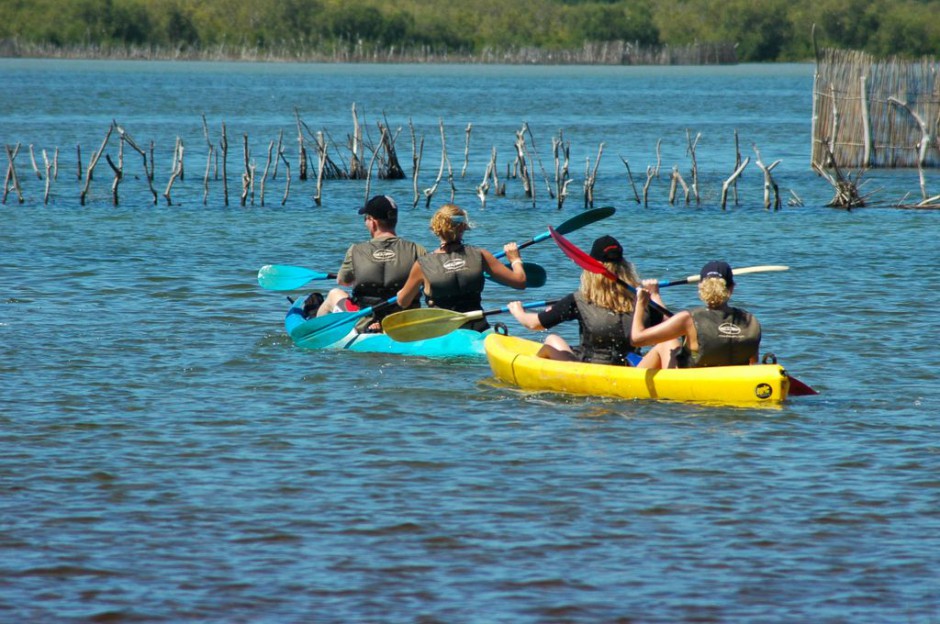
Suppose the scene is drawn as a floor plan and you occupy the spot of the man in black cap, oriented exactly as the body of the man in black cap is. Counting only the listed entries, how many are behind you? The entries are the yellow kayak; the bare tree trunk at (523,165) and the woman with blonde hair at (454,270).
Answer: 2

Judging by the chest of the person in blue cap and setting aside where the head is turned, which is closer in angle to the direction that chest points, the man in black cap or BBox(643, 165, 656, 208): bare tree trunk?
the man in black cap

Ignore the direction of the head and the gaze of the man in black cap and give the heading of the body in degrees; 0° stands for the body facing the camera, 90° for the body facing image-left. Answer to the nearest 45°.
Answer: approximately 135°

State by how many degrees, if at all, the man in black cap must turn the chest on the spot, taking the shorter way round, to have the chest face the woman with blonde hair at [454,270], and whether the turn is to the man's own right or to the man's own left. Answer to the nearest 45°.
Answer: approximately 180°

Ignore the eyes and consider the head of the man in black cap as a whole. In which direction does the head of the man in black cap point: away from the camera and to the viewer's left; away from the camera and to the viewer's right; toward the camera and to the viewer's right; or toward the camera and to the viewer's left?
away from the camera and to the viewer's left

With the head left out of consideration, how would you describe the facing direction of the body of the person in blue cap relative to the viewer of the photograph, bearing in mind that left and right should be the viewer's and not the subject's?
facing away from the viewer and to the left of the viewer

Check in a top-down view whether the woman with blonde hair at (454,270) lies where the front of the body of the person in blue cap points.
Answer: yes

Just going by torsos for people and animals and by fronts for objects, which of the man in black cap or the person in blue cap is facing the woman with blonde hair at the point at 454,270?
the person in blue cap
